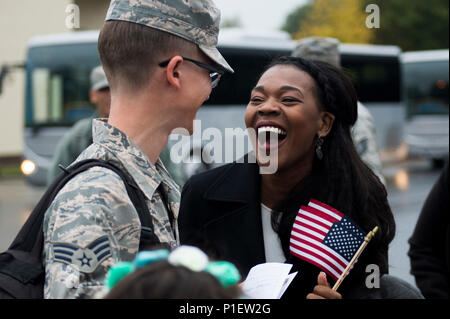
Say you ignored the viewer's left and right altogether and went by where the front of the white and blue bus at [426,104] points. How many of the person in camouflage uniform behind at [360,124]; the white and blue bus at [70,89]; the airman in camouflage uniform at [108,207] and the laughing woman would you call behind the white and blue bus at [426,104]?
0

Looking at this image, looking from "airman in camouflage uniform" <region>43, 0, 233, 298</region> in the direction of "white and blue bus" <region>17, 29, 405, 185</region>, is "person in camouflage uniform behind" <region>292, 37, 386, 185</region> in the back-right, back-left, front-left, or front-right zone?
front-right

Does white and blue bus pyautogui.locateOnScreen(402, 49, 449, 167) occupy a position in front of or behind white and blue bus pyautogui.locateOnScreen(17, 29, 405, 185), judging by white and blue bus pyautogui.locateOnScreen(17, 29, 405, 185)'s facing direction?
behind

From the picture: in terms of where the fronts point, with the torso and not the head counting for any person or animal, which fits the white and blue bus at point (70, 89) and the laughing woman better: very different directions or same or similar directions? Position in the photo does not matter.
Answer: same or similar directions

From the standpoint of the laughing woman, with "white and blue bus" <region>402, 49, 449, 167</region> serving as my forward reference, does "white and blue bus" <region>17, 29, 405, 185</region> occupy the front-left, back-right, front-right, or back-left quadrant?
front-left

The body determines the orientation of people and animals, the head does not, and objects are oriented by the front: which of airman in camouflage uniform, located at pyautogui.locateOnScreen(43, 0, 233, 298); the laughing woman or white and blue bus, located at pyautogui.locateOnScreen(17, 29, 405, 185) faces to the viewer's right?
the airman in camouflage uniform

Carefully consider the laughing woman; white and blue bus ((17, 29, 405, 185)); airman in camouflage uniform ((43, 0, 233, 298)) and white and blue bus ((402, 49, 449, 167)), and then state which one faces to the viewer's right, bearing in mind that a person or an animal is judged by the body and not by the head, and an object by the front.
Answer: the airman in camouflage uniform

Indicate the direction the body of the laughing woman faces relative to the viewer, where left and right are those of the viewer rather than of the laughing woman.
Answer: facing the viewer and to the left of the viewer

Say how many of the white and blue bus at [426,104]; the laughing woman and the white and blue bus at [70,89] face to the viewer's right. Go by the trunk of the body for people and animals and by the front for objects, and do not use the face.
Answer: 0

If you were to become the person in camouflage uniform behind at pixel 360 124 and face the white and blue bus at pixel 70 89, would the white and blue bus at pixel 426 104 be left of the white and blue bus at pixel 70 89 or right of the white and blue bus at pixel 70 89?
right

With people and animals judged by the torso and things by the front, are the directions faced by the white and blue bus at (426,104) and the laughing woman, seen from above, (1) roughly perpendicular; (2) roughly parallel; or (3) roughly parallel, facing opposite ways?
roughly parallel

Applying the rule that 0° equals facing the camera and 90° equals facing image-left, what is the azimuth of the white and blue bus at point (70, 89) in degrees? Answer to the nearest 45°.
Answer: approximately 45°

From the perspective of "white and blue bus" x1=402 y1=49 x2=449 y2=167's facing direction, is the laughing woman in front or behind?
in front

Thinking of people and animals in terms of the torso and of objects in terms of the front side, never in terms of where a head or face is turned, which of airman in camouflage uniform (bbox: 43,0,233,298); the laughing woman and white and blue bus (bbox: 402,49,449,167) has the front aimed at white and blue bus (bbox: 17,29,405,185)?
white and blue bus (bbox: 402,49,449,167)

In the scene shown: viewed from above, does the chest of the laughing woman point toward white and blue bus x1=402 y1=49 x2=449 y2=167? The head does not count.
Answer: no

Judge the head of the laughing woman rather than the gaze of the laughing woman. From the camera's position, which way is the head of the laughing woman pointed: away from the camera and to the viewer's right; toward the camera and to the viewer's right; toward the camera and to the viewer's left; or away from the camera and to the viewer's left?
toward the camera and to the viewer's left

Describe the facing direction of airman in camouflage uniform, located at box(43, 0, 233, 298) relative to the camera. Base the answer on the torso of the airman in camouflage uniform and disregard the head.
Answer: to the viewer's right

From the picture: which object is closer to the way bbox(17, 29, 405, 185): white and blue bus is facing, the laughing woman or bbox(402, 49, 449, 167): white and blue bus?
the laughing woman
